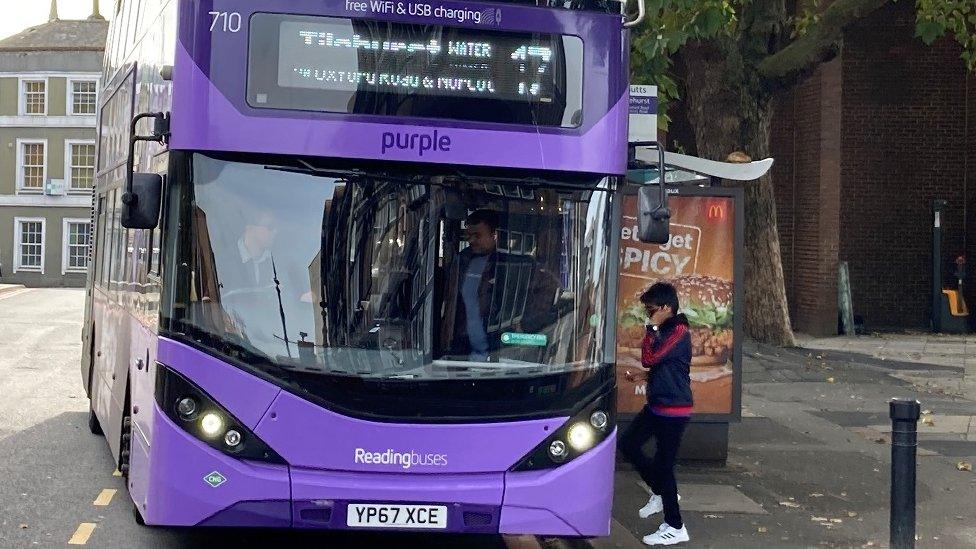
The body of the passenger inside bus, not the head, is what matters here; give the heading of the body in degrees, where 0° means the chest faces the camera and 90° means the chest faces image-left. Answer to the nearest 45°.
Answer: approximately 45°

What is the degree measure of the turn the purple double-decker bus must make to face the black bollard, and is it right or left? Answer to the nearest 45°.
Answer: approximately 90° to its left
